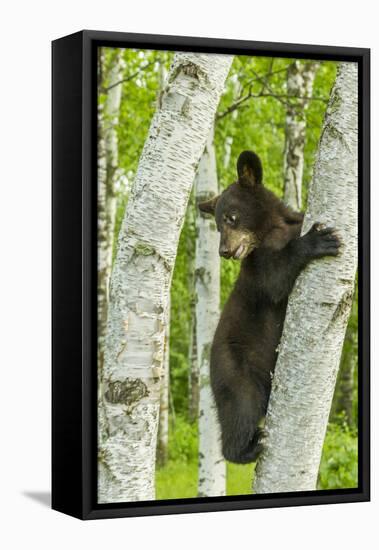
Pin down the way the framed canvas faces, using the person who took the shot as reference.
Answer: facing the viewer and to the right of the viewer
